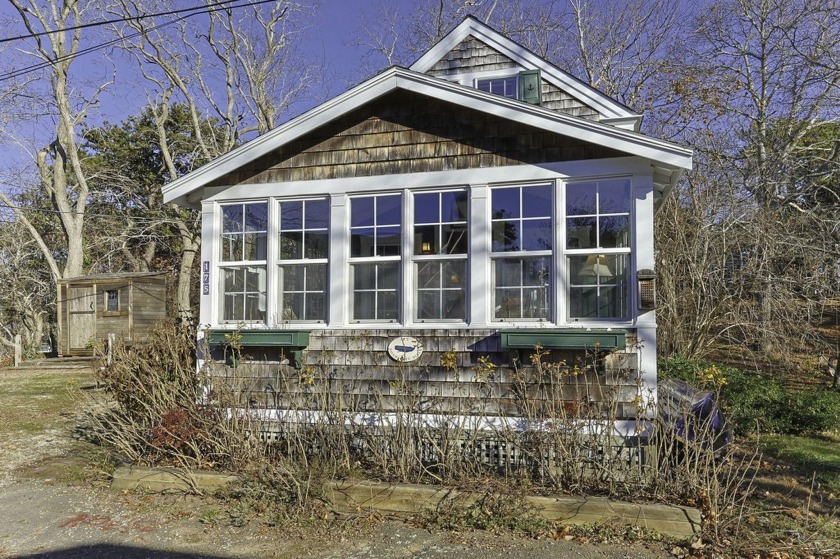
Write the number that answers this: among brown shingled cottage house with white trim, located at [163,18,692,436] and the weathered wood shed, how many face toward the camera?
2

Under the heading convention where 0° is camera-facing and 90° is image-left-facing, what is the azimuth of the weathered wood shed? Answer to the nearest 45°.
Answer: approximately 0°

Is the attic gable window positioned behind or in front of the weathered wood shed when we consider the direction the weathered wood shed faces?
in front

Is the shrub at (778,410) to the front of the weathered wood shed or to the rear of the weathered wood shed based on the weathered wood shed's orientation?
to the front

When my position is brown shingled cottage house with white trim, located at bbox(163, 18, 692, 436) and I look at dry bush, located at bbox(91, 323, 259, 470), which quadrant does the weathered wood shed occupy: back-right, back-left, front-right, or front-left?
front-right

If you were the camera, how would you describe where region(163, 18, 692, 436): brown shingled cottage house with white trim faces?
facing the viewer

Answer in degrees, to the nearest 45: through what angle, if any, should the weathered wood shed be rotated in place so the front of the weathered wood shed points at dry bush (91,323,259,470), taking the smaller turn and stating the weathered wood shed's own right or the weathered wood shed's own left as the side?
0° — it already faces it
